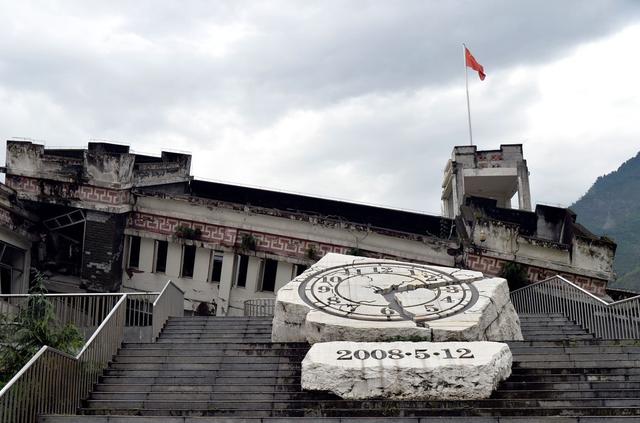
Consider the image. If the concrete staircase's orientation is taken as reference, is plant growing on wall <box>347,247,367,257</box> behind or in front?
behind

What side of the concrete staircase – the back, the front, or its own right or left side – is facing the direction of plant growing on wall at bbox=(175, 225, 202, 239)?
back

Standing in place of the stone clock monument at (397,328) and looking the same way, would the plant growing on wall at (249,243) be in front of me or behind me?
behind

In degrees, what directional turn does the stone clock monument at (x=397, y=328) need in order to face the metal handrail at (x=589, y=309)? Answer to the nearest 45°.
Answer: approximately 135° to its left

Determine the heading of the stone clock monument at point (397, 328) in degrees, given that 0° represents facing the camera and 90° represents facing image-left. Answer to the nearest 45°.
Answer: approximately 0°

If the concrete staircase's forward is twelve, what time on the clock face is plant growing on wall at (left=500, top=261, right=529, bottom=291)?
The plant growing on wall is roughly at 7 o'clock from the concrete staircase.

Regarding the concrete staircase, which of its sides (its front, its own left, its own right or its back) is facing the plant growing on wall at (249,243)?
back

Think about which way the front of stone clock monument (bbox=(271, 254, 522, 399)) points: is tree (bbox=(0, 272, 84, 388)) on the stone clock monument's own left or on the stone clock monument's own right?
on the stone clock monument's own right

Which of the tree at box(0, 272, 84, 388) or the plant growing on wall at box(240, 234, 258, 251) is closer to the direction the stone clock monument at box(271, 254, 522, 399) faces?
the tree

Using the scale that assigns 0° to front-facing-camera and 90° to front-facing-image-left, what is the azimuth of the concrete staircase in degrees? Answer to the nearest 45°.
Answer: approximately 0°

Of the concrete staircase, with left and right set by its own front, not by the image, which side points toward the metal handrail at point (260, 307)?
back

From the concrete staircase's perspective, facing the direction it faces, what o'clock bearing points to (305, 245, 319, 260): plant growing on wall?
The plant growing on wall is roughly at 6 o'clock from the concrete staircase.

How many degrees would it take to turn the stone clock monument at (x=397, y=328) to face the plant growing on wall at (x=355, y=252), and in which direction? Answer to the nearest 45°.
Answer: approximately 180°

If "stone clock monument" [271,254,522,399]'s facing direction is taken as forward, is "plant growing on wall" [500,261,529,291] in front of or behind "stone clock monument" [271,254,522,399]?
behind

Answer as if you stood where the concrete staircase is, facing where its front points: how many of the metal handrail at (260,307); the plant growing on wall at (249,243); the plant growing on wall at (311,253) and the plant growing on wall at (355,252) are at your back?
4
